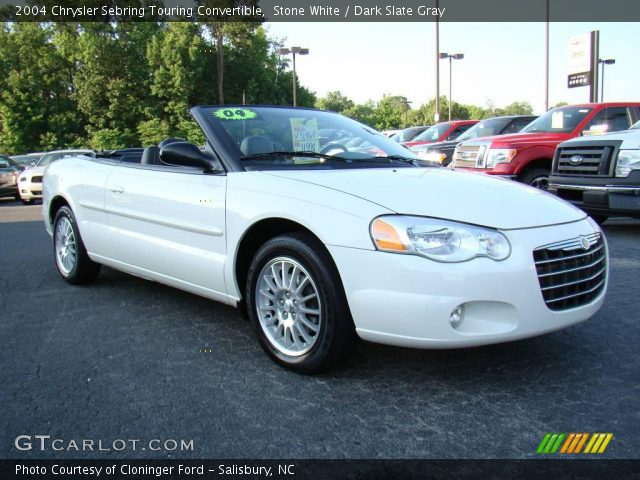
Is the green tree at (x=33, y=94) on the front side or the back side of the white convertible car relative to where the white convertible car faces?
on the back side

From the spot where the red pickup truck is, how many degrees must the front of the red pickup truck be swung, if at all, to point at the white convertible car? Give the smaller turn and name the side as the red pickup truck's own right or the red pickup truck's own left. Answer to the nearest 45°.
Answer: approximately 45° to the red pickup truck's own left

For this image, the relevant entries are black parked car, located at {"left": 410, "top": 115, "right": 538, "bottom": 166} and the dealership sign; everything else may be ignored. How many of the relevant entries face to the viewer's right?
0

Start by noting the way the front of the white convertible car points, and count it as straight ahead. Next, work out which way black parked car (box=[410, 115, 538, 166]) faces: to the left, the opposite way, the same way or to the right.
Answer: to the right

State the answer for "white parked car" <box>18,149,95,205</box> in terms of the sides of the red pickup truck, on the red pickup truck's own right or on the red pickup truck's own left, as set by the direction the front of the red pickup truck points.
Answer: on the red pickup truck's own right

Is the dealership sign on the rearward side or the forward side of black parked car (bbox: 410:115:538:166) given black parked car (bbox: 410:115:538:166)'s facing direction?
on the rearward side

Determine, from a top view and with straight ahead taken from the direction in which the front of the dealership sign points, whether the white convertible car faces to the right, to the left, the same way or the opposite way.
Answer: to the left

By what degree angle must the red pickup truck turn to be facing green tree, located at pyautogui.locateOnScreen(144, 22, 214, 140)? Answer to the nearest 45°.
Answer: approximately 90° to its right

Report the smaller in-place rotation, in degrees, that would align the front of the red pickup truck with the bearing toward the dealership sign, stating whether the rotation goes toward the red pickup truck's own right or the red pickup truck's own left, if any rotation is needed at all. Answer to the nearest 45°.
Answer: approximately 135° to the red pickup truck's own right

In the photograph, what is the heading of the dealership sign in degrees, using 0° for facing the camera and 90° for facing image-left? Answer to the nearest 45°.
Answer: approximately 45°

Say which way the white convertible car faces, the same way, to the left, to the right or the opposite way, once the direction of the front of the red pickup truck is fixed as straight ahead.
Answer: to the left

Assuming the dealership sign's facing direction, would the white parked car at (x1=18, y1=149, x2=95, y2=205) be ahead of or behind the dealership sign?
ahead
